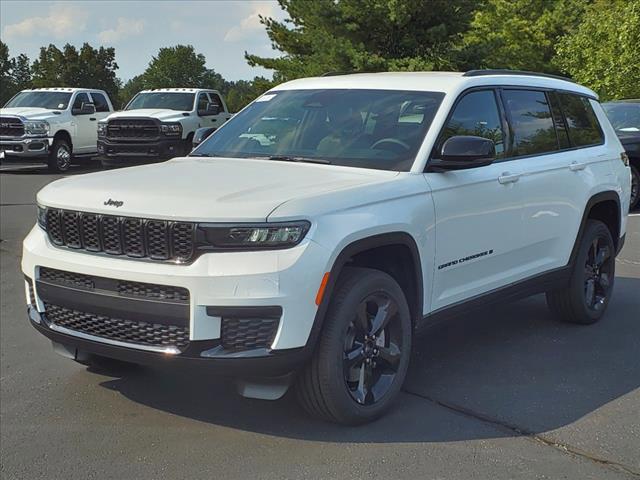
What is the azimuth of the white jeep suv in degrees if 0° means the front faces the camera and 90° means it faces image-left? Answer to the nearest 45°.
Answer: approximately 45°

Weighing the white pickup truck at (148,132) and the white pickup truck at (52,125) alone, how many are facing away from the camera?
0

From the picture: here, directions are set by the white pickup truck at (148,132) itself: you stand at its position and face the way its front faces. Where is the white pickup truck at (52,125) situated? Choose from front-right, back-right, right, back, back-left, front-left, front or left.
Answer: right

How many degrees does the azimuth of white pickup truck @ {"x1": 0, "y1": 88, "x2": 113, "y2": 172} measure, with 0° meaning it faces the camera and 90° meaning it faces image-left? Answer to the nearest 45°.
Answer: approximately 45°

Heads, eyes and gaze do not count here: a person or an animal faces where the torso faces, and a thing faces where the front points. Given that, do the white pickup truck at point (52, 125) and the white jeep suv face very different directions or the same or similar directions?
same or similar directions

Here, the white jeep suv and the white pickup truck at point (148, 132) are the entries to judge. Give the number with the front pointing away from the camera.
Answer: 0

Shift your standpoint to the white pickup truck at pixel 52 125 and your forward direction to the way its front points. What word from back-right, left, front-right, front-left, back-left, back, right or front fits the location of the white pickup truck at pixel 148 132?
left

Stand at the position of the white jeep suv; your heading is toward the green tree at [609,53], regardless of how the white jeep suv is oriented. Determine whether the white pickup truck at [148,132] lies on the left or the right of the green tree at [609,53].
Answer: left

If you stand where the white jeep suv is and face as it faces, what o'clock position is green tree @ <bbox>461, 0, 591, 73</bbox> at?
The green tree is roughly at 5 o'clock from the white jeep suv.

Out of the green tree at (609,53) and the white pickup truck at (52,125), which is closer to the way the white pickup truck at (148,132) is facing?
the white pickup truck

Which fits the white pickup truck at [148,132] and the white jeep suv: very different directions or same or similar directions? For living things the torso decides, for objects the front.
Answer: same or similar directions

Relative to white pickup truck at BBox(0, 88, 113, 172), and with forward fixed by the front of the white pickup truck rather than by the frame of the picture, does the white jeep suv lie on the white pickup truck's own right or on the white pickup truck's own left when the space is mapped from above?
on the white pickup truck's own left

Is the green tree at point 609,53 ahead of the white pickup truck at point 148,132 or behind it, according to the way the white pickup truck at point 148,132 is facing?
behind

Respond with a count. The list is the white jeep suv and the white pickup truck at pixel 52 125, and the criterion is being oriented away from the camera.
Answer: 0

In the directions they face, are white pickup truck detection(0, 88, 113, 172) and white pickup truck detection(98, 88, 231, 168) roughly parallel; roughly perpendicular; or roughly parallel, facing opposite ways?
roughly parallel

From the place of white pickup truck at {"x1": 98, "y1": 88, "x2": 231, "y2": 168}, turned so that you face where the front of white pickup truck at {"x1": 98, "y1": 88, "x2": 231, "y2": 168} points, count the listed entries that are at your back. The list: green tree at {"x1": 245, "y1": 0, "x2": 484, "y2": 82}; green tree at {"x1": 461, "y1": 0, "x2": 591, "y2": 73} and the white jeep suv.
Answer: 2

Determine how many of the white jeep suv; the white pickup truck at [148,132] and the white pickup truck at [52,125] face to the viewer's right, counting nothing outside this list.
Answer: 0

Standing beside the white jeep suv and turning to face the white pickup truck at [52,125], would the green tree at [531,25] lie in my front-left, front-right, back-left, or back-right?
front-right

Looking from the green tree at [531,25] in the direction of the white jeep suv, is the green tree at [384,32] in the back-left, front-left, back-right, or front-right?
front-right
